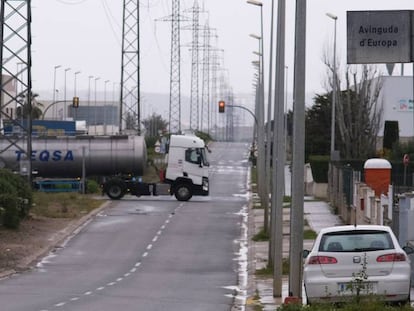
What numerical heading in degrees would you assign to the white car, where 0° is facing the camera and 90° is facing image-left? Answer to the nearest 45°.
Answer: approximately 180°
